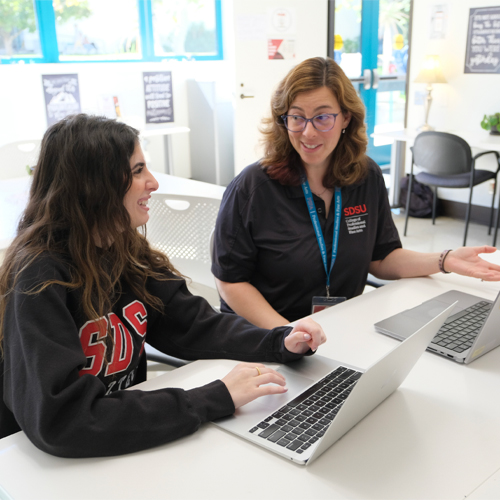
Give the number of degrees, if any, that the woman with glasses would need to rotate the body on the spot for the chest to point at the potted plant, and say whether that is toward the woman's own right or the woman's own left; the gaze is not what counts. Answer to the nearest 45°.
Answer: approximately 135° to the woman's own left

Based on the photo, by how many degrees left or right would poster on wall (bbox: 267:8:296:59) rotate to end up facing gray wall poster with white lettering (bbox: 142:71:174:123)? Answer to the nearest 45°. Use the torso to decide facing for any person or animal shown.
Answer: approximately 135° to its right

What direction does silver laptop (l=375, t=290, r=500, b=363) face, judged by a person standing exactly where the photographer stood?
facing away from the viewer and to the left of the viewer

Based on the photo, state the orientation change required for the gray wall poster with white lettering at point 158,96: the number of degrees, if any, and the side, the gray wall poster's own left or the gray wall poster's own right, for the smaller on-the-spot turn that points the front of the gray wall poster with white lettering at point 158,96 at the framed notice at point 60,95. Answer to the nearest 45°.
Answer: approximately 45° to the gray wall poster's own right

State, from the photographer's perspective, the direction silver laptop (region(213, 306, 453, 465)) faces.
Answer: facing away from the viewer and to the left of the viewer

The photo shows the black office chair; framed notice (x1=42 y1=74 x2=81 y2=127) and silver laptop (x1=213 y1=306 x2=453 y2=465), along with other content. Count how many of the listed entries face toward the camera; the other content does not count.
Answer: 1

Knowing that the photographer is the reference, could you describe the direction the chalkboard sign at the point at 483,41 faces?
facing the viewer and to the left of the viewer

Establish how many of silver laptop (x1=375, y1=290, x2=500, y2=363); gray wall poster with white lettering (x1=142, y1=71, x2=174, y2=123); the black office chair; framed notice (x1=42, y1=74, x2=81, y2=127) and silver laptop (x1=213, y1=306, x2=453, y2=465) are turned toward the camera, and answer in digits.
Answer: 2

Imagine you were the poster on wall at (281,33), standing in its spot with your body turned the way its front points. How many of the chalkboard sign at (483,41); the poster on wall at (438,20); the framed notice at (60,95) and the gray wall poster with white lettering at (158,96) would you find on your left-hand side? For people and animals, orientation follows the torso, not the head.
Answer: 2

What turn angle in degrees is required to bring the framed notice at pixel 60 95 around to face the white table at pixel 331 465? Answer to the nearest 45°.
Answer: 0° — it already faces it

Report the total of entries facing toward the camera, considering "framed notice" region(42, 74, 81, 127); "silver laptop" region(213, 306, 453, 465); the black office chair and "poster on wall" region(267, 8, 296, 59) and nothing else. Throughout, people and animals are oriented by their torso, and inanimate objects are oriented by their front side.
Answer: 2

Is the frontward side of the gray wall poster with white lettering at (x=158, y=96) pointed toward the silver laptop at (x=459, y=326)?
yes

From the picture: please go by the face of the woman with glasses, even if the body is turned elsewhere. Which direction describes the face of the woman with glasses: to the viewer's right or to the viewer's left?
to the viewer's left

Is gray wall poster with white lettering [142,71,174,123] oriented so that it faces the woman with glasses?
yes

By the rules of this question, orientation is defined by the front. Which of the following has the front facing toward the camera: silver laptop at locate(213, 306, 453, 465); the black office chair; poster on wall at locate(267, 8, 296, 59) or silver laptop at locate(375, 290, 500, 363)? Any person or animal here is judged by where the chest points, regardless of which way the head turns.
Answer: the poster on wall

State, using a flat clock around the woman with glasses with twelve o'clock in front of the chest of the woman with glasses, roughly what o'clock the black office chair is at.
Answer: The black office chair is roughly at 8 o'clock from the woman with glasses.

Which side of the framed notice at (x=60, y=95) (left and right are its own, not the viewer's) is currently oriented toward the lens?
front
